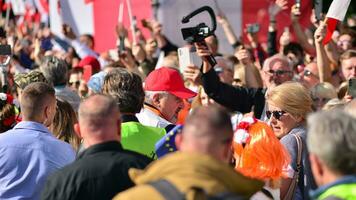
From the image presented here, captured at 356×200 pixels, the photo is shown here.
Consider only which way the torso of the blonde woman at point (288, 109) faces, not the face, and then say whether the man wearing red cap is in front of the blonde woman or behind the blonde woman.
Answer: in front

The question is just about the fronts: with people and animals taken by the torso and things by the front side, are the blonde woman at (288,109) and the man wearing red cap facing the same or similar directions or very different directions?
very different directions

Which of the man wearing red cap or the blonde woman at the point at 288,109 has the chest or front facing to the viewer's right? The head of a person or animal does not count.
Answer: the man wearing red cap

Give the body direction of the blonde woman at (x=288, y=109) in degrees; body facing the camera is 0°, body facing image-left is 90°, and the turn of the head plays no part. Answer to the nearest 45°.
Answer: approximately 90°

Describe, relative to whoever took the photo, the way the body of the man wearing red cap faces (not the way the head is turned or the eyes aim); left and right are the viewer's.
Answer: facing to the right of the viewer

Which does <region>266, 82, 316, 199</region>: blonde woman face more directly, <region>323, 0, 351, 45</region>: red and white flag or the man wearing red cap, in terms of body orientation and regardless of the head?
the man wearing red cap

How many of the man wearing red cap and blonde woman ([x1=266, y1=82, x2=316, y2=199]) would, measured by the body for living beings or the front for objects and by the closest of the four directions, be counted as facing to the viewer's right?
1

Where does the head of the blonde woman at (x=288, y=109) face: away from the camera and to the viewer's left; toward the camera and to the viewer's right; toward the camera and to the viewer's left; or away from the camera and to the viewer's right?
toward the camera and to the viewer's left

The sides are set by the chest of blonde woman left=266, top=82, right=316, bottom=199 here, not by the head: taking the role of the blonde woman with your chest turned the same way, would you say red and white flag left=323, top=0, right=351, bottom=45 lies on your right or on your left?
on your right
